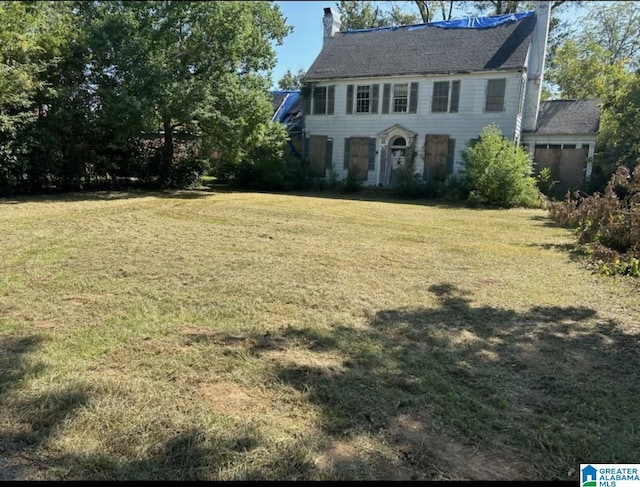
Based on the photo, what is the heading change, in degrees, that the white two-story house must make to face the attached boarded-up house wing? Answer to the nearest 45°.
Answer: approximately 90° to its left

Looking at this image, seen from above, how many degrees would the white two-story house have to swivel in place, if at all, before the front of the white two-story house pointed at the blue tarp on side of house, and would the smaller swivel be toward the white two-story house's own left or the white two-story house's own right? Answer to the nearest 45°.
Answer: approximately 135° to the white two-story house's own right

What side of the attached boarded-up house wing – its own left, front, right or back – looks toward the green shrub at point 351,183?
right

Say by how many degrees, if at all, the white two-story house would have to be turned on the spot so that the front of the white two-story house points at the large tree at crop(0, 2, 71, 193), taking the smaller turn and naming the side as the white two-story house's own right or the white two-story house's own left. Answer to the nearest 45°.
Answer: approximately 45° to the white two-story house's own right

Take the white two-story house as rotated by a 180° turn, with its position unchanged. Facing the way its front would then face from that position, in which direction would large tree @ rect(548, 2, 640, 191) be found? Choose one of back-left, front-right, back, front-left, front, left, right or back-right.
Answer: front-right

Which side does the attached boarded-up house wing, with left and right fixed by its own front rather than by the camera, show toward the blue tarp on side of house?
right

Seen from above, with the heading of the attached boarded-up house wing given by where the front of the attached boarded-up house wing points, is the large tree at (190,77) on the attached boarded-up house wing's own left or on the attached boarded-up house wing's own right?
on the attached boarded-up house wing's own right

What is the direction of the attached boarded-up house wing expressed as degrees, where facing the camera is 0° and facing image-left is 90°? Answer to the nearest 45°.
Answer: approximately 0°

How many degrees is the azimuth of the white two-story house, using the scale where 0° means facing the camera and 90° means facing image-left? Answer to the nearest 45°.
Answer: approximately 0°

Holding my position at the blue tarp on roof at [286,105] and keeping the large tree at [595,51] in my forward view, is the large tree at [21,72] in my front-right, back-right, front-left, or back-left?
back-right

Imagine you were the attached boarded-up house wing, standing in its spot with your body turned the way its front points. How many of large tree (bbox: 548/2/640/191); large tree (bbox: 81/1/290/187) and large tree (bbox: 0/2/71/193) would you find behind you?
1

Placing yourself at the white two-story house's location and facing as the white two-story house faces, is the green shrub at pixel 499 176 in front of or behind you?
in front

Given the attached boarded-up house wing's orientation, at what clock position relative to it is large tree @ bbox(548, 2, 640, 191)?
The large tree is roughly at 6 o'clock from the attached boarded-up house wing.

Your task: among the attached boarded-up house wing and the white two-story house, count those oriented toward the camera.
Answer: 2

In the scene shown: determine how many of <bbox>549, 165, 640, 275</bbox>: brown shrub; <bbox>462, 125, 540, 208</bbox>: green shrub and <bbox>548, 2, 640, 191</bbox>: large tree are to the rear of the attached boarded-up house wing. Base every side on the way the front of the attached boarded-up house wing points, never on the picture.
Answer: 1
